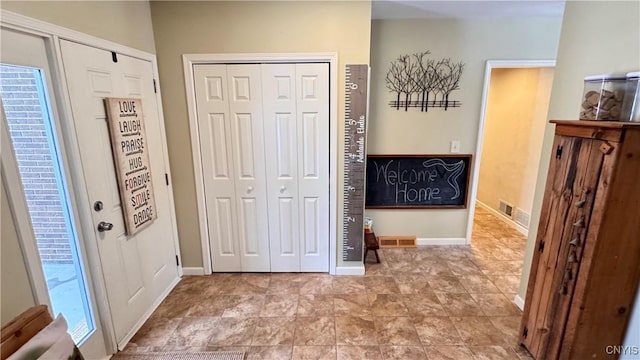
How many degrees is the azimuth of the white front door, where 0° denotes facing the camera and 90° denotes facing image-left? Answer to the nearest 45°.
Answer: approximately 315°

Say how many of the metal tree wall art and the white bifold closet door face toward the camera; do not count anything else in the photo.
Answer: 2

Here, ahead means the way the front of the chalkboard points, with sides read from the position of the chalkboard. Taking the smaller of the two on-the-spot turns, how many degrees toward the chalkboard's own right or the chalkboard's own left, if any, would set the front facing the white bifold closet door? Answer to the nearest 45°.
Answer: approximately 45° to the chalkboard's own right

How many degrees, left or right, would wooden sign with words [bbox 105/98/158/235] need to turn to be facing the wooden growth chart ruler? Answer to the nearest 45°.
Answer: approximately 45° to its left

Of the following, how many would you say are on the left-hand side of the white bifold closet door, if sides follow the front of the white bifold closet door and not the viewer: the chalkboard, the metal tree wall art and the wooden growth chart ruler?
3

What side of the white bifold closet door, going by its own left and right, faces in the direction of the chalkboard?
left

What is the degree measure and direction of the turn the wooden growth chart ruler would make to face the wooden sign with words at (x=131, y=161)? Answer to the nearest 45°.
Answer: approximately 45° to its right

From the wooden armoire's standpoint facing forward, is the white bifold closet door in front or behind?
in front

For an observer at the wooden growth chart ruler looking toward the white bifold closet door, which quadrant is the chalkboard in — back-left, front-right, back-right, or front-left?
back-right

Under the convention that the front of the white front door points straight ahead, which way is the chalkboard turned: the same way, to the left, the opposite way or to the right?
to the right

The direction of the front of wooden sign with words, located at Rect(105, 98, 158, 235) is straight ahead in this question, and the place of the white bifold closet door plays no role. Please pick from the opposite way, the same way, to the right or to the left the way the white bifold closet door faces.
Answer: to the right
